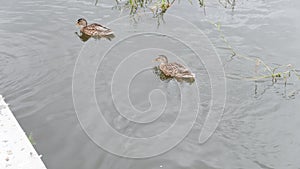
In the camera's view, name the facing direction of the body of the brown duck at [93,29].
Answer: to the viewer's left

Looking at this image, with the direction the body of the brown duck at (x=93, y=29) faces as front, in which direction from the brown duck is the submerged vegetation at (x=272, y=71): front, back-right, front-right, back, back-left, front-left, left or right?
back-left

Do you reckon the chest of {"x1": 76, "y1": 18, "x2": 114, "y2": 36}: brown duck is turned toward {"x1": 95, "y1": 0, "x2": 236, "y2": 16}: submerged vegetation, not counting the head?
no

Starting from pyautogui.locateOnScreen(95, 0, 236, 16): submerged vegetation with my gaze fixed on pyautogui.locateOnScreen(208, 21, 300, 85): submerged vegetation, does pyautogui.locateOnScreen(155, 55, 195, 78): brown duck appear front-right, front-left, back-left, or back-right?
front-right

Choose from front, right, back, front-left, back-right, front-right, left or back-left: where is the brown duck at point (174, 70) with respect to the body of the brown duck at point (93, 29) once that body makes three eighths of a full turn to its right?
right
